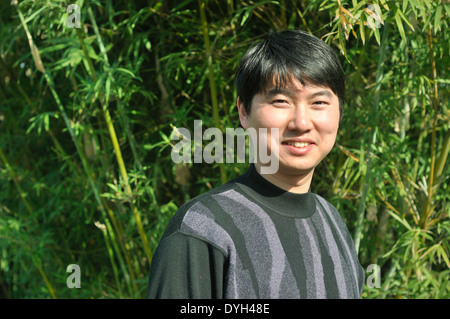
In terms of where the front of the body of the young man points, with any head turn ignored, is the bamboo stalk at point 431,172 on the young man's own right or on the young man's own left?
on the young man's own left

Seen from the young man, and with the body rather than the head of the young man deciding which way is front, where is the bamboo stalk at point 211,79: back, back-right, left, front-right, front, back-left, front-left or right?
back-left

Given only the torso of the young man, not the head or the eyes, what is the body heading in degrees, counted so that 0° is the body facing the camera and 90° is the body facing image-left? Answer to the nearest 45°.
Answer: approximately 315°

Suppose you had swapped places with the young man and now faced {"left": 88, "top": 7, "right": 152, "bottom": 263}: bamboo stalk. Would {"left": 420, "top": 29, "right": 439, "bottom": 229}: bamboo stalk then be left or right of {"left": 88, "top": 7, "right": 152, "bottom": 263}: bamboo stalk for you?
right

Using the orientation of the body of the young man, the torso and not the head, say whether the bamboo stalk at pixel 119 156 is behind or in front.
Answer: behind
